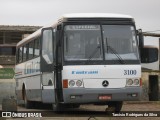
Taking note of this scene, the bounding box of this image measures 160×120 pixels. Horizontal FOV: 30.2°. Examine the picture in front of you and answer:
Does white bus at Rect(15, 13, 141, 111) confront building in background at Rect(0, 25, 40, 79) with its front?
no

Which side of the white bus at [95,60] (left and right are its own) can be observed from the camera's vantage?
front
